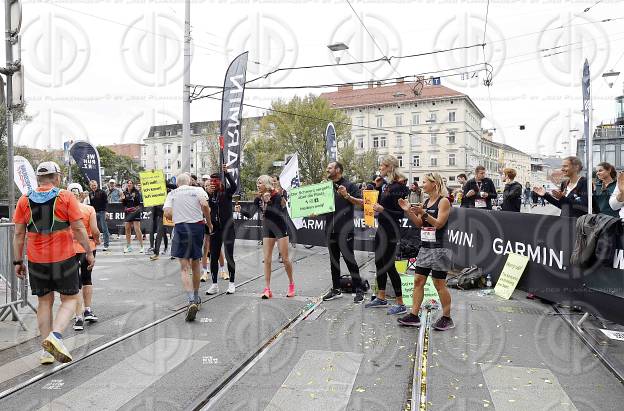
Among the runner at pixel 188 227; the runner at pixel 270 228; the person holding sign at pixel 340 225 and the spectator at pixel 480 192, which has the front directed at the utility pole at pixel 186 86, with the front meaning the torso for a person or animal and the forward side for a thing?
the runner at pixel 188 227

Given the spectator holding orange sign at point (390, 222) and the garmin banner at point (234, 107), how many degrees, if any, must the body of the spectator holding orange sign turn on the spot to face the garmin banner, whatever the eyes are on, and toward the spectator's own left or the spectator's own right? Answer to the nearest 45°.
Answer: approximately 45° to the spectator's own right

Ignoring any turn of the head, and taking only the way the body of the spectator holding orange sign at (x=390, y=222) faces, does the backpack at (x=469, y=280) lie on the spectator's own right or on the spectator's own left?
on the spectator's own right

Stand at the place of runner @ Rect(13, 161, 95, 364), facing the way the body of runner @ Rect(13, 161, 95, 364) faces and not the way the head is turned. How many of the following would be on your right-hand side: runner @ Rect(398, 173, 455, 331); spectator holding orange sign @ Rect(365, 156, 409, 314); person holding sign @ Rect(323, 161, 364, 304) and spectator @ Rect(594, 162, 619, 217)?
4

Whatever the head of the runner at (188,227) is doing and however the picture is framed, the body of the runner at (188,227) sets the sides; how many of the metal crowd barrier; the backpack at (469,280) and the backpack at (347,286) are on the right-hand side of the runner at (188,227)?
2

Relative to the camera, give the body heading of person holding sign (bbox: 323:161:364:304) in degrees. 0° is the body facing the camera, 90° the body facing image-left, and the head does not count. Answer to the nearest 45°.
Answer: approximately 45°

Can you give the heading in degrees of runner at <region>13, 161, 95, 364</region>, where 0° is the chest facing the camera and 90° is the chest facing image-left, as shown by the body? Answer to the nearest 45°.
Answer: approximately 180°

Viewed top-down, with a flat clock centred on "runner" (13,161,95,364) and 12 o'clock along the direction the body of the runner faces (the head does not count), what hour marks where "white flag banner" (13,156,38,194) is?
The white flag banner is roughly at 12 o'clock from the runner.

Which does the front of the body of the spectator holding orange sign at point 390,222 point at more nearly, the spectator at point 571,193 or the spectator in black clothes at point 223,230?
the spectator in black clothes

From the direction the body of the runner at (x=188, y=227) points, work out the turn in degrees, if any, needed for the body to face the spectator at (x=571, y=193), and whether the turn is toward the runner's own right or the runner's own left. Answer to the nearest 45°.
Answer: approximately 90° to the runner's own right

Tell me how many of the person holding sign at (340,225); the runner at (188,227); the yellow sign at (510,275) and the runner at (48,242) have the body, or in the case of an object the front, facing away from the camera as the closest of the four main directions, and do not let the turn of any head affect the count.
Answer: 2

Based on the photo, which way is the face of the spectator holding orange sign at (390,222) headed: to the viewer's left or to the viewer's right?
to the viewer's left

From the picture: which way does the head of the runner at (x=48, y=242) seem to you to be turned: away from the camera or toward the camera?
away from the camera

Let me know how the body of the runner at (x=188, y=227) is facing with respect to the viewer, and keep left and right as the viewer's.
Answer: facing away from the viewer

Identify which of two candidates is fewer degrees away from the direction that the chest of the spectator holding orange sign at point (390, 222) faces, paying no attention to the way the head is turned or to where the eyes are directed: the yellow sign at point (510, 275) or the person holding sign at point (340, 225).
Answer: the person holding sign

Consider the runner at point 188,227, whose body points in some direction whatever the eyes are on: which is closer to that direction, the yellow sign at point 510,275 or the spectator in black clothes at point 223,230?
the spectator in black clothes

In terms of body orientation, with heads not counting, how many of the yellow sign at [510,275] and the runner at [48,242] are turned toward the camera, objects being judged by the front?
1

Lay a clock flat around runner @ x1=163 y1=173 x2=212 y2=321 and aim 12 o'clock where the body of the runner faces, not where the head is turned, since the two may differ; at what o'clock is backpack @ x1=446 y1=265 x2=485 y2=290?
The backpack is roughly at 3 o'clock from the runner.
